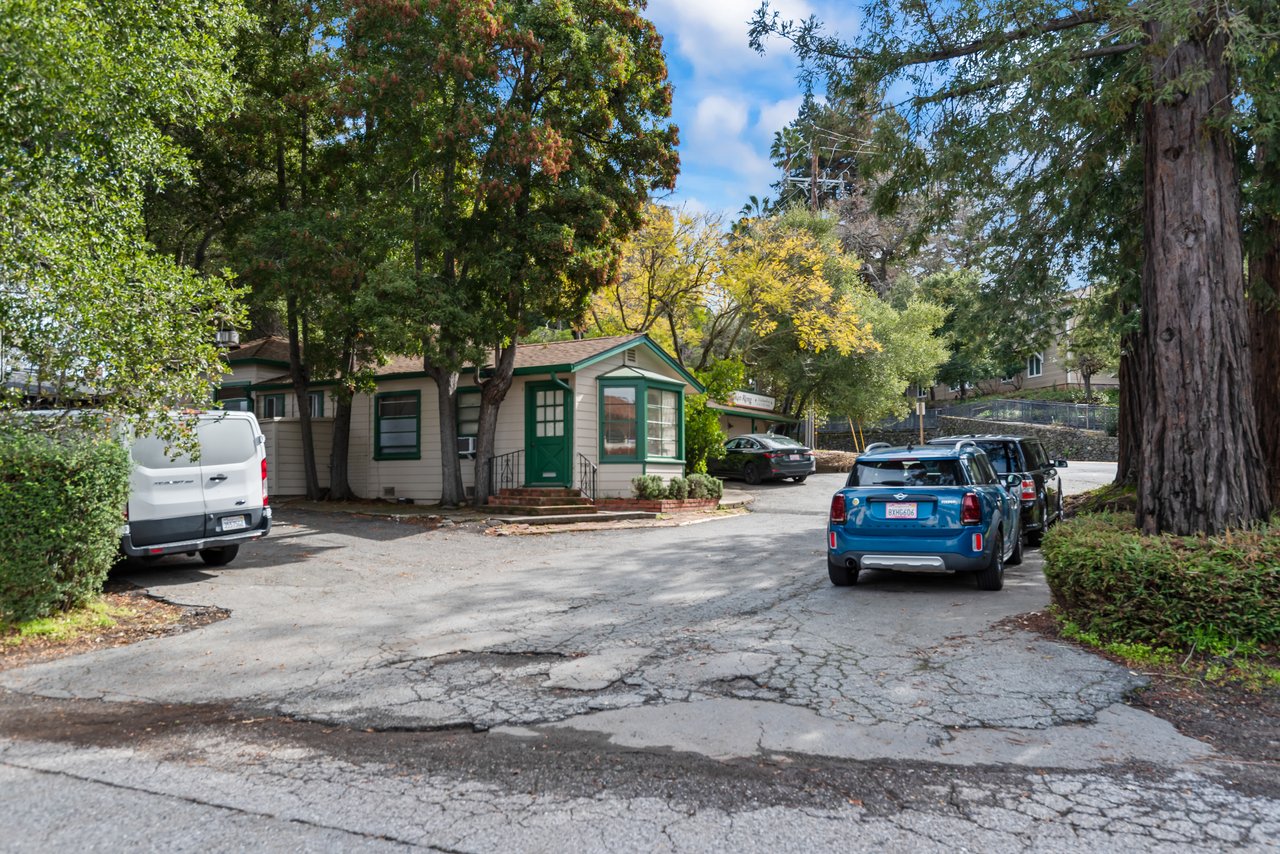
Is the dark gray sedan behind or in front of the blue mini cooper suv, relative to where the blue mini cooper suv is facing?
in front

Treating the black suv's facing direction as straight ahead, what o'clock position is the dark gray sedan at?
The dark gray sedan is roughly at 11 o'clock from the black suv.

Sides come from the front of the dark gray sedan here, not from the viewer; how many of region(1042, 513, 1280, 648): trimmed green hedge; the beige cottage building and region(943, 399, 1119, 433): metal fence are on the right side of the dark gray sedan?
1

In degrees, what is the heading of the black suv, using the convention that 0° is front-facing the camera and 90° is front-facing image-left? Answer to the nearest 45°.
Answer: approximately 180°

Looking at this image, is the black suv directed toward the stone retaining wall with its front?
yes

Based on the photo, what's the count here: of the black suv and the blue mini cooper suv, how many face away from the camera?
2

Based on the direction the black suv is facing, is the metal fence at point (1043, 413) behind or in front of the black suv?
in front

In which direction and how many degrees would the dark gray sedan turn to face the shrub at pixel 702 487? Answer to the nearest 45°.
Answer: approximately 135° to its left

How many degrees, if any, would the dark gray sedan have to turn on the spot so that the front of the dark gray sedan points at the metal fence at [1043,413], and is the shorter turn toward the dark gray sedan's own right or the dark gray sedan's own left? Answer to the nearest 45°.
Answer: approximately 90° to the dark gray sedan's own right

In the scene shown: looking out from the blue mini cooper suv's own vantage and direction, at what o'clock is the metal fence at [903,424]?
The metal fence is roughly at 12 o'clock from the blue mini cooper suv.

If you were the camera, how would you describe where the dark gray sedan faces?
facing away from the viewer and to the left of the viewer

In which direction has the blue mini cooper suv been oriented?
away from the camera

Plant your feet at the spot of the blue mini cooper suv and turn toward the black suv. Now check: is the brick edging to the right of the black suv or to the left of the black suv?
left
